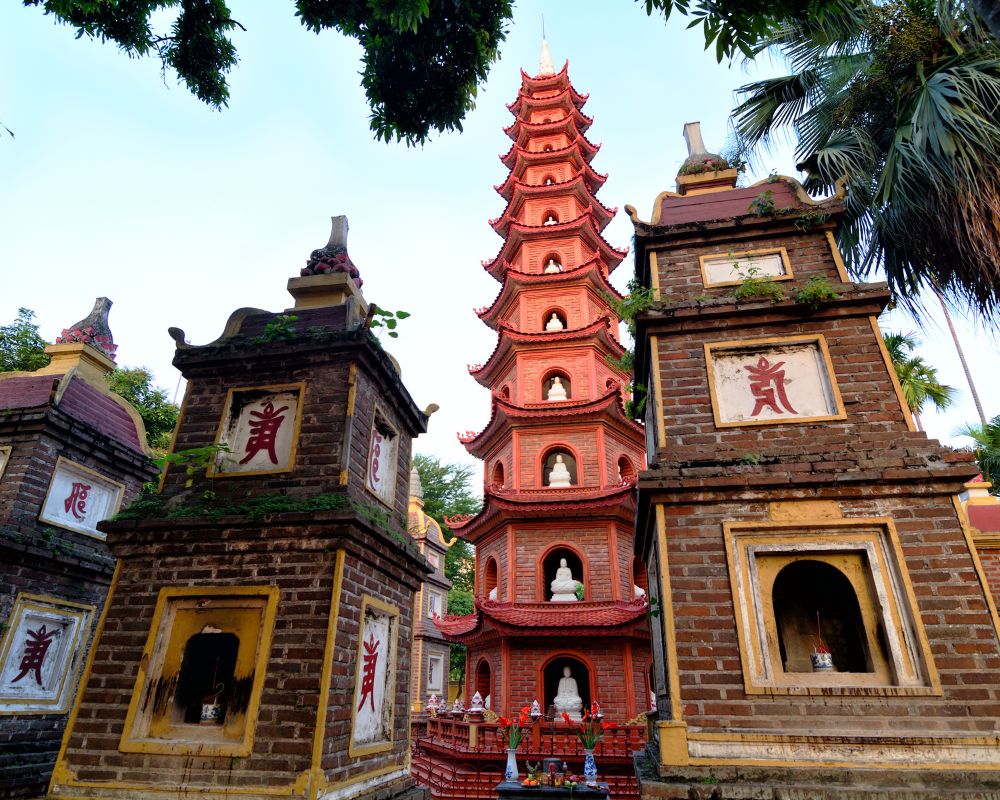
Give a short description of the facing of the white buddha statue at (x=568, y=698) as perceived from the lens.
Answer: facing the viewer

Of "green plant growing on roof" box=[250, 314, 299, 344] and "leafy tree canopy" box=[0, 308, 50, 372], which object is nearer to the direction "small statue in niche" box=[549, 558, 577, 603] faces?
the green plant growing on roof

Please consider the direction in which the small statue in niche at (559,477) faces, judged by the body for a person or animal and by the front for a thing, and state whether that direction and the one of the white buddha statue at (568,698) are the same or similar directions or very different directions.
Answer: same or similar directions

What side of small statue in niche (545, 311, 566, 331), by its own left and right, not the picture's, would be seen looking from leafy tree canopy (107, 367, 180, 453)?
right

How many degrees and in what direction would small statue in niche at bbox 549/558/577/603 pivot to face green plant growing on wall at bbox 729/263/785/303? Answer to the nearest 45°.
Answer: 0° — it already faces it

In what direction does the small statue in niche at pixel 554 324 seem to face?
toward the camera

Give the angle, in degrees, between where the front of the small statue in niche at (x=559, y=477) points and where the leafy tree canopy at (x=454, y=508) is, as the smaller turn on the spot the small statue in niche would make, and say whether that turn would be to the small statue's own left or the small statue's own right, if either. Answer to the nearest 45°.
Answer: approximately 180°

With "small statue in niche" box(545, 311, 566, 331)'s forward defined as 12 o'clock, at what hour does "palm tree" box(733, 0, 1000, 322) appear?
The palm tree is roughly at 11 o'clock from the small statue in niche.

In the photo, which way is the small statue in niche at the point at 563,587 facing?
toward the camera

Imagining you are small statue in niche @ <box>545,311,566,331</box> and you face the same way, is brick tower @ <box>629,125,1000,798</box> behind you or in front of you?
in front

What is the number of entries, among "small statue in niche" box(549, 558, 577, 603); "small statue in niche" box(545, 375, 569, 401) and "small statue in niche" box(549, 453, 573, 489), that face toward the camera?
3
